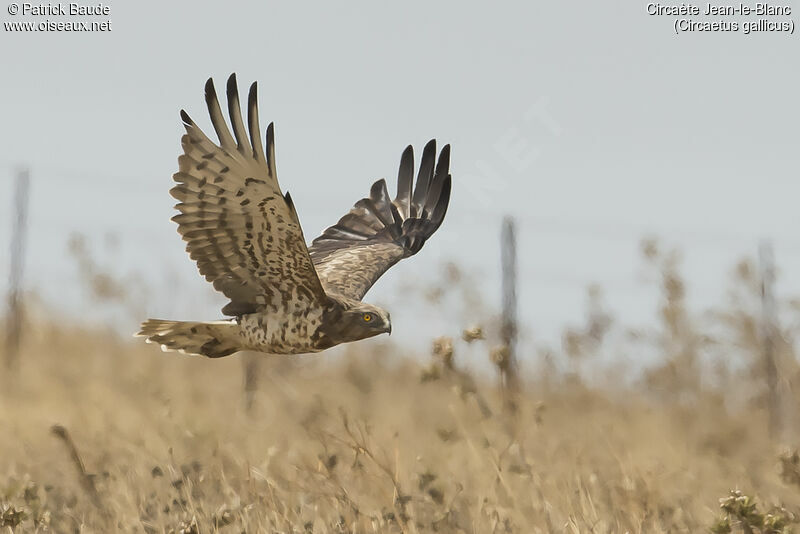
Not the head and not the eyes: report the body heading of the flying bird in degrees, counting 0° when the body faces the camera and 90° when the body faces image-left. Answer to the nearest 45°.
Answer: approximately 270°
